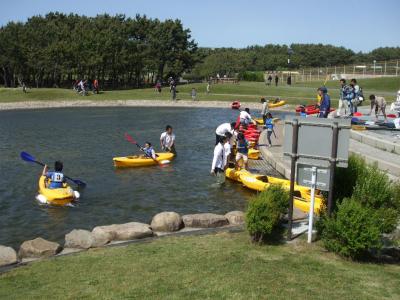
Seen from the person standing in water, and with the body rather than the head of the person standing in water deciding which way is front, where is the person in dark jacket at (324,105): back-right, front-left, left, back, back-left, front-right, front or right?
front-left

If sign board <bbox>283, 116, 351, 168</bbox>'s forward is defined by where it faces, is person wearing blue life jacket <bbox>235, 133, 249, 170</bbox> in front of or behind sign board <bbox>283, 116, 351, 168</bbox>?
in front

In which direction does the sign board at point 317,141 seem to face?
away from the camera

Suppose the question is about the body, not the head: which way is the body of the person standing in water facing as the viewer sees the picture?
to the viewer's right

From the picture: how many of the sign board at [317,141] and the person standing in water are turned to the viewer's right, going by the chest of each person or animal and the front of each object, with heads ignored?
1

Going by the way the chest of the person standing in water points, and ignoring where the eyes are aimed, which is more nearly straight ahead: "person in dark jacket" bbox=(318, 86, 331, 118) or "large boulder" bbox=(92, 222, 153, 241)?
the person in dark jacket

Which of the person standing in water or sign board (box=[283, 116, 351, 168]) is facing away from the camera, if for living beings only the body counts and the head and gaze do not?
the sign board

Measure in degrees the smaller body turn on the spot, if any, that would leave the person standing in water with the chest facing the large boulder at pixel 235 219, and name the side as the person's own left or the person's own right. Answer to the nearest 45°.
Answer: approximately 90° to the person's own right

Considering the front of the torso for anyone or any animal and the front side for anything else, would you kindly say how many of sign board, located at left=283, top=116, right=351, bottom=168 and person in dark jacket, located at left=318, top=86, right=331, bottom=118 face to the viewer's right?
0
